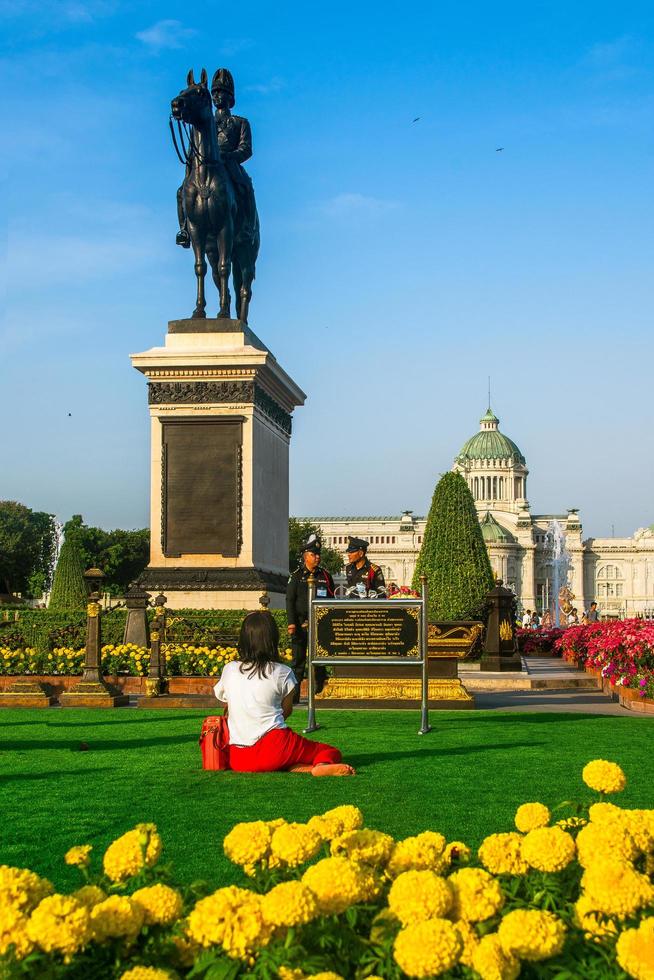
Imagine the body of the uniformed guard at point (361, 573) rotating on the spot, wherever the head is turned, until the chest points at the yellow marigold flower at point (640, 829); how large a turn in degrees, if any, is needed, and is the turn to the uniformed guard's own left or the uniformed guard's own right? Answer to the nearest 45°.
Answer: approximately 45° to the uniformed guard's own left

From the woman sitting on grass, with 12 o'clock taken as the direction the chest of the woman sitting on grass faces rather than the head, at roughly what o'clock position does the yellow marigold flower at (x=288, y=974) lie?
The yellow marigold flower is roughly at 6 o'clock from the woman sitting on grass.

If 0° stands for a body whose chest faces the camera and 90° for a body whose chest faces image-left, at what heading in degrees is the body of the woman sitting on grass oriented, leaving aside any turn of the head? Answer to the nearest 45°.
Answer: approximately 180°

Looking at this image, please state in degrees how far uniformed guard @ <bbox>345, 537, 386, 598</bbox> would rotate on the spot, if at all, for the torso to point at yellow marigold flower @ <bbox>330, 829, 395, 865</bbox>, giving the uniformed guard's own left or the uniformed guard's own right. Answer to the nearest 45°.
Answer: approximately 45° to the uniformed guard's own left

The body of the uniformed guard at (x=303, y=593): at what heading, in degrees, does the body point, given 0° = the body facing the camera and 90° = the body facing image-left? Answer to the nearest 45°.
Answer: approximately 315°

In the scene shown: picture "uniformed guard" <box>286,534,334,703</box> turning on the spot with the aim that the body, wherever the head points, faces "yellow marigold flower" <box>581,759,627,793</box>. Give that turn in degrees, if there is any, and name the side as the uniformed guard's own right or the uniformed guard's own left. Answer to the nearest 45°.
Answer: approximately 45° to the uniformed guard's own right

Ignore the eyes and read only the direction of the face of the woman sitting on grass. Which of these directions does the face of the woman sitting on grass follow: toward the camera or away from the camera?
away from the camera

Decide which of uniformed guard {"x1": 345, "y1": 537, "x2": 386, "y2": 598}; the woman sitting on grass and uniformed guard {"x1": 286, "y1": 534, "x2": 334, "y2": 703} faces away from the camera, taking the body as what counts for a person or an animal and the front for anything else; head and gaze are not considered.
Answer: the woman sitting on grass

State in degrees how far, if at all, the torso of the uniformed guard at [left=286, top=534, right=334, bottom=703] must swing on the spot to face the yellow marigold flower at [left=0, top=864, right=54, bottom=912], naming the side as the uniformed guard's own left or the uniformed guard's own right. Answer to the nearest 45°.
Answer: approximately 45° to the uniformed guard's own right

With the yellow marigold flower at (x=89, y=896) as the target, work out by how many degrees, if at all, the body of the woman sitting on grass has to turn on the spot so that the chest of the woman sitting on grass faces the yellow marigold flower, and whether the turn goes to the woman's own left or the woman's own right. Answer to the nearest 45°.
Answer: approximately 180°

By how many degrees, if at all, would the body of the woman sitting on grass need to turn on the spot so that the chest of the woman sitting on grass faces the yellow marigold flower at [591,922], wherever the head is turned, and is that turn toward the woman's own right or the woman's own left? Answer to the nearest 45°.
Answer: approximately 180°

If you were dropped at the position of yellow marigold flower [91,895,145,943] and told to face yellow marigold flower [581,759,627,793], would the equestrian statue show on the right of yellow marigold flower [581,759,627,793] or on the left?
left
